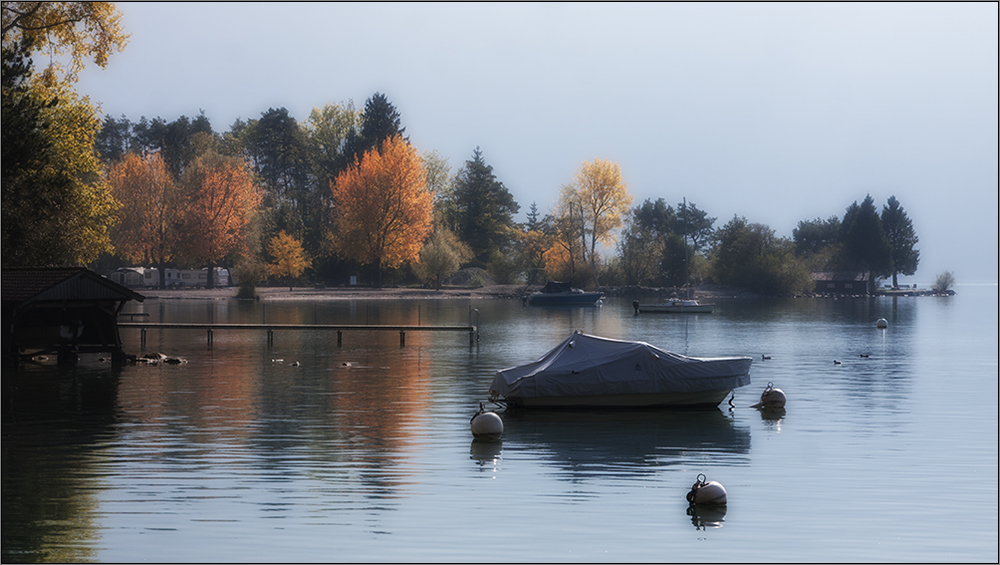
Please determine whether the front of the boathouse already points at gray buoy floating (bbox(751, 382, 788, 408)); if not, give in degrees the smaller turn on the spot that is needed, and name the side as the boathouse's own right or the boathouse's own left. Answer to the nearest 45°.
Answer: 0° — it already faces it

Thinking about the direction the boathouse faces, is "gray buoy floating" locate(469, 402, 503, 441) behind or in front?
in front

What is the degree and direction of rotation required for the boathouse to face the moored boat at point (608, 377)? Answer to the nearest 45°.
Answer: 0° — it already faces it

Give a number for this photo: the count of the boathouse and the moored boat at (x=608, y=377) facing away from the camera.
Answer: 0

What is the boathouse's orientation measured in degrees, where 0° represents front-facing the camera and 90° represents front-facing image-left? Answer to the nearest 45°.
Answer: approximately 315°
